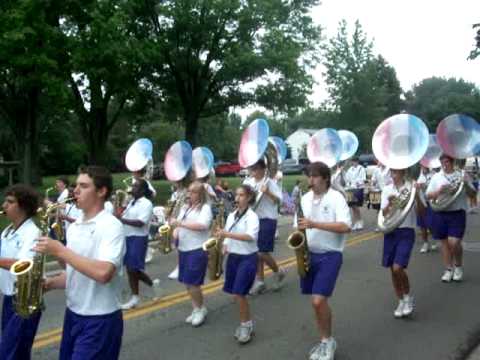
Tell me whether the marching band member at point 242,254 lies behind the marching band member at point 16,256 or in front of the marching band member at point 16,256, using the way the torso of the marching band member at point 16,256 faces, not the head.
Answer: behind

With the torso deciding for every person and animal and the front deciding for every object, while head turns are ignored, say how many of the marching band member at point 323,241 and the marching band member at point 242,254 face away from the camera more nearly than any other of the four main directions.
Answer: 0

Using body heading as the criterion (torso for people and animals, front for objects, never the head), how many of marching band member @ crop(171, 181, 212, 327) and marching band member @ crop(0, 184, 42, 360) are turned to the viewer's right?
0

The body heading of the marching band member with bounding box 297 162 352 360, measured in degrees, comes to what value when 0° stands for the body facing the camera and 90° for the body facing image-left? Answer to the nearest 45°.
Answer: approximately 45°

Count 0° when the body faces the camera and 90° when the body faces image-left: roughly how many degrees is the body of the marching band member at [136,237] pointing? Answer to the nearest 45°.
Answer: approximately 45°

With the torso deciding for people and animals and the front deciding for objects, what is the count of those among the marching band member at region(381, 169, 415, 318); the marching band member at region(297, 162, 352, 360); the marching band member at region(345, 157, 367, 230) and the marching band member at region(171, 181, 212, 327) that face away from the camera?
0

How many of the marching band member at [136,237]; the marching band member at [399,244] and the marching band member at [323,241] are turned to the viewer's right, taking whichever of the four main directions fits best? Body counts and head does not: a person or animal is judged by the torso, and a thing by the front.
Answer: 0

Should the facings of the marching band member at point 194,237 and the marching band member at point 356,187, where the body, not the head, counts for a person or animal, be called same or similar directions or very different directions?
same or similar directions

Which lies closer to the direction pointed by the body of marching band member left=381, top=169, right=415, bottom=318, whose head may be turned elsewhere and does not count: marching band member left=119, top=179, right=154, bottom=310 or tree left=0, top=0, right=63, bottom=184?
the marching band member

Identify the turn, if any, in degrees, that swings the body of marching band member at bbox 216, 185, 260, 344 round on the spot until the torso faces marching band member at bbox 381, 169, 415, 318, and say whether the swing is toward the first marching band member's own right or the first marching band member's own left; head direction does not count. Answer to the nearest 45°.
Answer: approximately 135° to the first marching band member's own left

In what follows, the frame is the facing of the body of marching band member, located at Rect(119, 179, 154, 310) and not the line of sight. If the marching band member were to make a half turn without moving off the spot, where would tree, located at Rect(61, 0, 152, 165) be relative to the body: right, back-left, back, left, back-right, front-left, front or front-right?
front-left

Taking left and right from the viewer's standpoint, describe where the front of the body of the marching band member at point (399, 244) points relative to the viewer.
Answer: facing the viewer and to the left of the viewer
